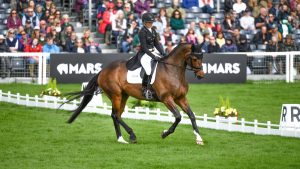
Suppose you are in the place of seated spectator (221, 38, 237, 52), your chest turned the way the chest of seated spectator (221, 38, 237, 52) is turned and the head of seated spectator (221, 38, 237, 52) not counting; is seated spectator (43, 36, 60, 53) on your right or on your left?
on your right

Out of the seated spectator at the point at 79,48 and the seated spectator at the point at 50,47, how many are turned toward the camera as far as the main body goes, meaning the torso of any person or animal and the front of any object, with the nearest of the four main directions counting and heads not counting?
2

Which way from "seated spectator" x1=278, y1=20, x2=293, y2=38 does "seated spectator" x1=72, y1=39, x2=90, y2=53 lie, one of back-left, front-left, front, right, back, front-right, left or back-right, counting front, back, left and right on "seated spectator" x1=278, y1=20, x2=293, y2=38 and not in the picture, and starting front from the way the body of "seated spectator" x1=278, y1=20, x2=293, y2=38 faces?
front-right

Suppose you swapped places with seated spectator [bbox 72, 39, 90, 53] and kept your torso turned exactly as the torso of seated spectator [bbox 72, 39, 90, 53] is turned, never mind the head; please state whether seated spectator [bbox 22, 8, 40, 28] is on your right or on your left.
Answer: on your right

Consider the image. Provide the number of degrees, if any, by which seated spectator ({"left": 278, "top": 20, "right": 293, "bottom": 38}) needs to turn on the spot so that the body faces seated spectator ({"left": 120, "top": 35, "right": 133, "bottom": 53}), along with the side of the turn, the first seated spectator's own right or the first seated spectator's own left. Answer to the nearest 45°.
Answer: approximately 45° to the first seated spectator's own right

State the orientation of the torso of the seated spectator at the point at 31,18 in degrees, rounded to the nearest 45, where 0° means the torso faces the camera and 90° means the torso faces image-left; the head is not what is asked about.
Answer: approximately 0°

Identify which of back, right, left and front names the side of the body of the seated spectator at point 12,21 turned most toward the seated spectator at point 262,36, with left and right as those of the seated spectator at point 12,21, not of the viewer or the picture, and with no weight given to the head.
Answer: left
